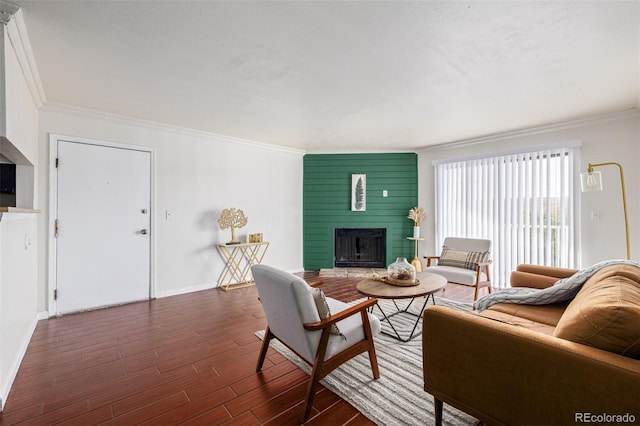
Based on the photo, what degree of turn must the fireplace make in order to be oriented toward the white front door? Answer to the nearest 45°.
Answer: approximately 45° to its right

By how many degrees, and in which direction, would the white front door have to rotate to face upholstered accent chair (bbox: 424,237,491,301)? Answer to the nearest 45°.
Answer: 0° — it already faces it

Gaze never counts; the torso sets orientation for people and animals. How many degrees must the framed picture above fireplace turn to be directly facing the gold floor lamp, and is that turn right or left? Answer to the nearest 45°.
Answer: approximately 45° to its left

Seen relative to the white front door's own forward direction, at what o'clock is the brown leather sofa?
The brown leather sofa is roughly at 1 o'clock from the white front door.

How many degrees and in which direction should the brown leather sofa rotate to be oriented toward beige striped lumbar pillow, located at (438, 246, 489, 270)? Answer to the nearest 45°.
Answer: approximately 45° to its right

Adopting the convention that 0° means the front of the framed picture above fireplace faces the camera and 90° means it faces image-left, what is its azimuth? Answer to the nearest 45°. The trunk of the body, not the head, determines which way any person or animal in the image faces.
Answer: approximately 0°

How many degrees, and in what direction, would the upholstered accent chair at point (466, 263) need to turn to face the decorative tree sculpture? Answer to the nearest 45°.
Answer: approximately 45° to its right

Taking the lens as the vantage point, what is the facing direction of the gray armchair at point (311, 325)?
facing away from the viewer and to the right of the viewer

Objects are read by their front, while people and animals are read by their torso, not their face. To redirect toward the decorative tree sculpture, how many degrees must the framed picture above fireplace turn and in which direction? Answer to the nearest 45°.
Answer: approximately 45° to its right

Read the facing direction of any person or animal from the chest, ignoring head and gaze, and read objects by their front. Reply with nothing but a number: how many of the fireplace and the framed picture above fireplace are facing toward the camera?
2

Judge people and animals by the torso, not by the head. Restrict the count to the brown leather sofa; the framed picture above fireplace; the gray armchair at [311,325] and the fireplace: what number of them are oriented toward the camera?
2
